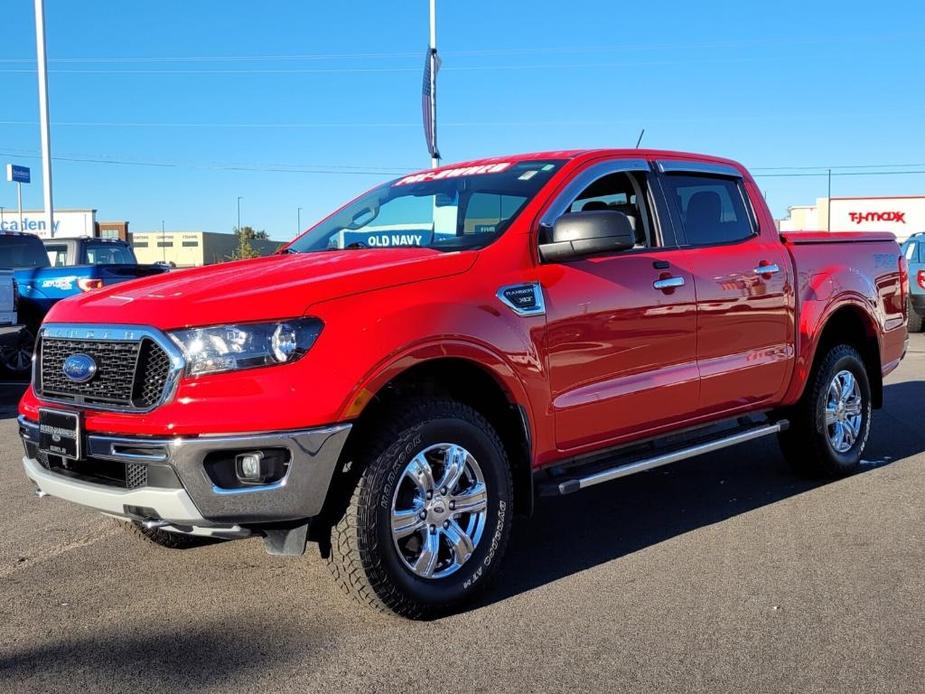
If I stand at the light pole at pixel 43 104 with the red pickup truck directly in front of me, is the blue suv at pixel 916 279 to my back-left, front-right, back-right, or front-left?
front-left

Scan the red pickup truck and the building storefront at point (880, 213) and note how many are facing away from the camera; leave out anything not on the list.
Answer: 0

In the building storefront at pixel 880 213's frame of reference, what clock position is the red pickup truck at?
The red pickup truck is roughly at 12 o'clock from the building storefront.

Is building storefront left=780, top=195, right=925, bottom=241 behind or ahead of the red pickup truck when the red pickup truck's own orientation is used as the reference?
behind

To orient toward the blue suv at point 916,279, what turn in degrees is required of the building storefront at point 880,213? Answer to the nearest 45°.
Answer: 0° — it already faces it

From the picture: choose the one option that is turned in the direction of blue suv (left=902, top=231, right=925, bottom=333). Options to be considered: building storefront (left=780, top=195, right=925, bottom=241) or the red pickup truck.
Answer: the building storefront

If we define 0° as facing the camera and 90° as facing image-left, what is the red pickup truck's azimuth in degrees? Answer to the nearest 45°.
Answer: approximately 45°

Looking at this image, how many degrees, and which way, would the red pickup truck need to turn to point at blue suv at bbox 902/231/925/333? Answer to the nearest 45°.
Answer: approximately 180°

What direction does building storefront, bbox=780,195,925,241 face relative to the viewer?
toward the camera
